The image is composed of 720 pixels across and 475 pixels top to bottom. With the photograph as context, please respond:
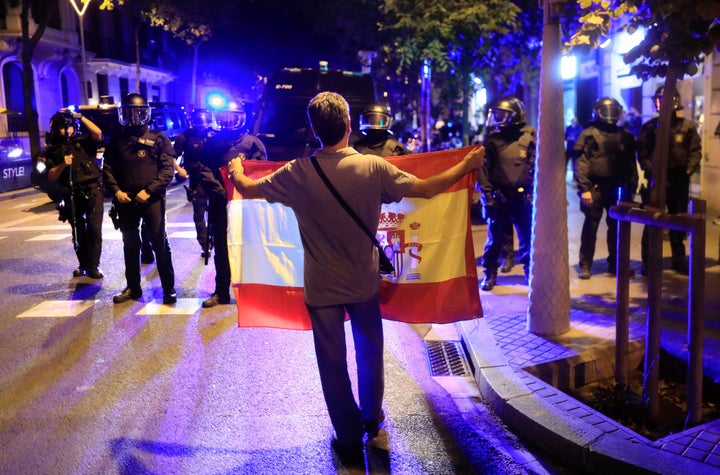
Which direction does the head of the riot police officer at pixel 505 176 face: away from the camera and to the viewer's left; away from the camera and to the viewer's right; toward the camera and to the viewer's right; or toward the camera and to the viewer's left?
toward the camera and to the viewer's left

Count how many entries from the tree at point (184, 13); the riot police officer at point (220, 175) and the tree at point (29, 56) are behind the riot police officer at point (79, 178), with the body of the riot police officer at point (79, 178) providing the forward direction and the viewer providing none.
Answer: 2

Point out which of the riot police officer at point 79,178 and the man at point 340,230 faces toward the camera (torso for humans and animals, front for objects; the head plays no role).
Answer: the riot police officer

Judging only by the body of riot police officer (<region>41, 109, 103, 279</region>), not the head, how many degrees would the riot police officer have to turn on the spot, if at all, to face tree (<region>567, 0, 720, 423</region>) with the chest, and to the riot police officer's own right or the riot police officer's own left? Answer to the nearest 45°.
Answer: approximately 45° to the riot police officer's own left

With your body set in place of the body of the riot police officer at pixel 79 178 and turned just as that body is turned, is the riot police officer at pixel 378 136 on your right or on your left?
on your left

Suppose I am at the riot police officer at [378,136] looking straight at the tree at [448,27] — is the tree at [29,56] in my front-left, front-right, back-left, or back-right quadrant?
front-left

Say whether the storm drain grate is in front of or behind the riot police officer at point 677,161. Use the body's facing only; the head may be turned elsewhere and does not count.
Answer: in front

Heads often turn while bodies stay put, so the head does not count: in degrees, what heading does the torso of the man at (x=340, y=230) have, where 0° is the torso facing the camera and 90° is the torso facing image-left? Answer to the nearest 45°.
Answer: approximately 180°

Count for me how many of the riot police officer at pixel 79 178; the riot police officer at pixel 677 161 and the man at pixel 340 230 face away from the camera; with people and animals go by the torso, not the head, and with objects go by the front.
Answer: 1

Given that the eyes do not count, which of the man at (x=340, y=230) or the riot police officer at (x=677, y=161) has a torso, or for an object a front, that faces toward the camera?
the riot police officer

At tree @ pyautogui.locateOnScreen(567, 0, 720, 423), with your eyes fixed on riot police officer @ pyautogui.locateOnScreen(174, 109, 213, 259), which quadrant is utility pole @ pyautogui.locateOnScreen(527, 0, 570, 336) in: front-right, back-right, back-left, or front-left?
front-right

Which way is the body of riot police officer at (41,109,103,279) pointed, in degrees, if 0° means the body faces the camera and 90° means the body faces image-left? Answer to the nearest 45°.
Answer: approximately 0°

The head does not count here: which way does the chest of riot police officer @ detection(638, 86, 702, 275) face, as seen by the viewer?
toward the camera

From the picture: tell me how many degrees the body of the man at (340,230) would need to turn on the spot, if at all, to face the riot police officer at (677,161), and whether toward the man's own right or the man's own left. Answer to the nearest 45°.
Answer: approximately 45° to the man's own right

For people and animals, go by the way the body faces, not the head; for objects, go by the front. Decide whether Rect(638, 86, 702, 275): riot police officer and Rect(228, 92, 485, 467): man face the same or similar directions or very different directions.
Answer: very different directions

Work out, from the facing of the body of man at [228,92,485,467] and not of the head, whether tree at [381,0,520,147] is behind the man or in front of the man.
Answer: in front
